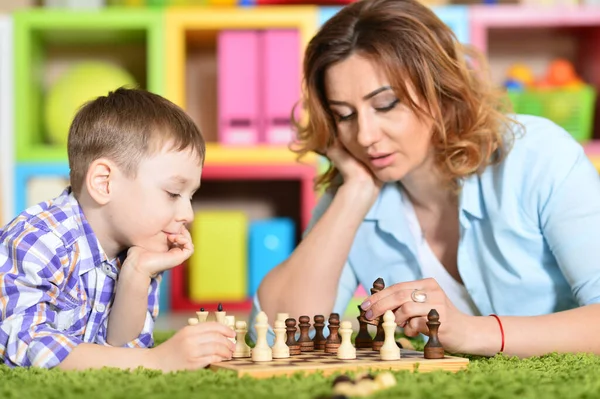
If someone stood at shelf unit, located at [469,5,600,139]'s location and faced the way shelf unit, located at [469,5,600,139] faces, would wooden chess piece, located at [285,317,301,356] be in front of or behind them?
in front

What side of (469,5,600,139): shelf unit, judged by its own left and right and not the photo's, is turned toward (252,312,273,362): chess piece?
front

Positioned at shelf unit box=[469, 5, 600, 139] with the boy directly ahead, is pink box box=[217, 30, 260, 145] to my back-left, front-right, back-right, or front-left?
front-right

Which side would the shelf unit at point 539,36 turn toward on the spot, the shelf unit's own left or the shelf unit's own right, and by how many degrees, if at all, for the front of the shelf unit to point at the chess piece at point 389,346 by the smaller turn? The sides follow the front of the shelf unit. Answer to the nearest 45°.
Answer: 0° — it already faces it

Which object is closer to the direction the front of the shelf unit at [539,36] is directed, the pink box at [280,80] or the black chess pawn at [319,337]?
the black chess pawn

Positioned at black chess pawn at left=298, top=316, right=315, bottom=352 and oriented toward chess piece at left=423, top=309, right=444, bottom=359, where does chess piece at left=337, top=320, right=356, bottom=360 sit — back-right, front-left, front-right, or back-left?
front-right

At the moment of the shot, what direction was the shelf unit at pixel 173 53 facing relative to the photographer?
facing the viewer

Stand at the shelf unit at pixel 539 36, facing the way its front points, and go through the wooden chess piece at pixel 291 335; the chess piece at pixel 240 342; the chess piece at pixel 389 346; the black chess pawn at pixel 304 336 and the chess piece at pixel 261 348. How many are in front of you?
5

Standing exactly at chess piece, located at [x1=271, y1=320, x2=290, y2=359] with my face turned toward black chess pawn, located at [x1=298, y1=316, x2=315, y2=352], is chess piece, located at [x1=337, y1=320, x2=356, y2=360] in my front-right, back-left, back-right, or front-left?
front-right

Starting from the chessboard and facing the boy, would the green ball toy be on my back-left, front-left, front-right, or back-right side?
front-right

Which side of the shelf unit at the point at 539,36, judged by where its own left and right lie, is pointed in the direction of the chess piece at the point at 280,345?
front

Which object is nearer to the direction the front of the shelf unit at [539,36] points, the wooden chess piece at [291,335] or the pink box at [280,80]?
the wooden chess piece

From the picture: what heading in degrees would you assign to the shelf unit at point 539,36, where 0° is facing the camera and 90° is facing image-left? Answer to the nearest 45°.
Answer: approximately 0°

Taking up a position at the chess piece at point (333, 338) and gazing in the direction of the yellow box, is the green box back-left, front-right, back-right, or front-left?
front-right

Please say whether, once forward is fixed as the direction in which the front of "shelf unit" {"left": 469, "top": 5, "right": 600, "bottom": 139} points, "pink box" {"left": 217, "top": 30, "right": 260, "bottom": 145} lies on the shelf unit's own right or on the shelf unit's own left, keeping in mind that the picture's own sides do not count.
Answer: on the shelf unit's own right

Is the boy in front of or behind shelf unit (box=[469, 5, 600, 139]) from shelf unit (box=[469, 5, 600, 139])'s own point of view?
in front
